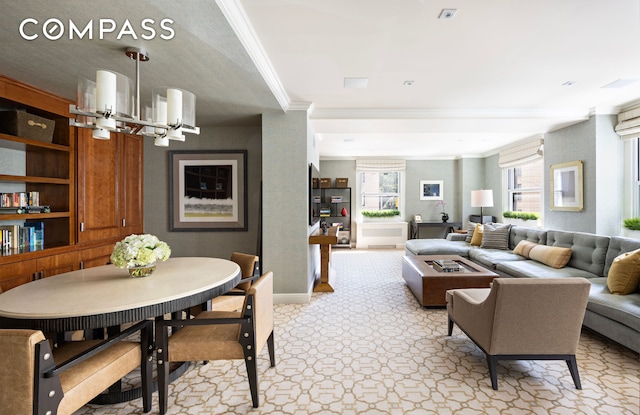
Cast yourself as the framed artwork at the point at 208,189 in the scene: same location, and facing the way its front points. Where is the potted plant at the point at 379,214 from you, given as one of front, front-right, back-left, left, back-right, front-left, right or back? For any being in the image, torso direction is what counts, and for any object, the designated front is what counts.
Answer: back-left

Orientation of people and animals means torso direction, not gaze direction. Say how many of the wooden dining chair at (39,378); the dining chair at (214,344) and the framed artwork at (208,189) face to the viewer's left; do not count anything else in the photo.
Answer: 1

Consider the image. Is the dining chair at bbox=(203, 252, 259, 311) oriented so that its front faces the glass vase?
yes

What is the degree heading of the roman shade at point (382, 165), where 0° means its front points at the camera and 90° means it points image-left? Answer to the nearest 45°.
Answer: approximately 0°

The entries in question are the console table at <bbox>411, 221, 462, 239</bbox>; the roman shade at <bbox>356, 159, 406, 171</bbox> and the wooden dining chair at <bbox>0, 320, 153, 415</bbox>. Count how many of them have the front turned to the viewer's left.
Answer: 0

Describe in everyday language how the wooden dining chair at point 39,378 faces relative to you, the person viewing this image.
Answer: facing away from the viewer and to the right of the viewer

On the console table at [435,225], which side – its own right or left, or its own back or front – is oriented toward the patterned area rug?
front

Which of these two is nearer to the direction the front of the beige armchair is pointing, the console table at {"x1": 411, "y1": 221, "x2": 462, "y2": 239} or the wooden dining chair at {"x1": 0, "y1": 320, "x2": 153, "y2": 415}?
the console table

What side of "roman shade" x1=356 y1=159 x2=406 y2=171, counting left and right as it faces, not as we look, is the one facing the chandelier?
front

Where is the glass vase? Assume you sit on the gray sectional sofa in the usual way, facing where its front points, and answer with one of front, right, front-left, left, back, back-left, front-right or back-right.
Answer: front

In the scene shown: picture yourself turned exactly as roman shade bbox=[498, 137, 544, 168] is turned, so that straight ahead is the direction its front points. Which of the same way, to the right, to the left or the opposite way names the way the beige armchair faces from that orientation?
to the right

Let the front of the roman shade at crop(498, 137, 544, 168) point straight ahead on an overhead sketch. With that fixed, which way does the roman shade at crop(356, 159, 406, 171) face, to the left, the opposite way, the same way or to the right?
to the left

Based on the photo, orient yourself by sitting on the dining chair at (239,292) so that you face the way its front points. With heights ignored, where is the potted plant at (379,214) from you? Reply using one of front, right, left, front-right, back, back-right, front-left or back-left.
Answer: back

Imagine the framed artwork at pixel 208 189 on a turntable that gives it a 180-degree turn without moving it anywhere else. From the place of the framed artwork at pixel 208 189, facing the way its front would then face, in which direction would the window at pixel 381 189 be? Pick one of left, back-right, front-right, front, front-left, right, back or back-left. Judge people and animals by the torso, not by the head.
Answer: front-right

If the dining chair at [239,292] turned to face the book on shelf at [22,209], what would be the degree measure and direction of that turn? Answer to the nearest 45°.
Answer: approximately 45° to its right

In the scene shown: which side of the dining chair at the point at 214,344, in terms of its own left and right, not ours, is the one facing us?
left

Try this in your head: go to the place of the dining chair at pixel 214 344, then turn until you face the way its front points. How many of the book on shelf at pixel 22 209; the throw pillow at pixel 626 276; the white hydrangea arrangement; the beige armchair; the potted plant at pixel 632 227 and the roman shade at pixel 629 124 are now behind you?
4

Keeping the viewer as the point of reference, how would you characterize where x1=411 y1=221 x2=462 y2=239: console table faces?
facing the viewer

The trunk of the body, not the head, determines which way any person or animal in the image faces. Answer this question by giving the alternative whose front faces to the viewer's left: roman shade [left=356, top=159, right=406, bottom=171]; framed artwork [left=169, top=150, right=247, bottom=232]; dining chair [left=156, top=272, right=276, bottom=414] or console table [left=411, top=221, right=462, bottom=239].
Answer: the dining chair
